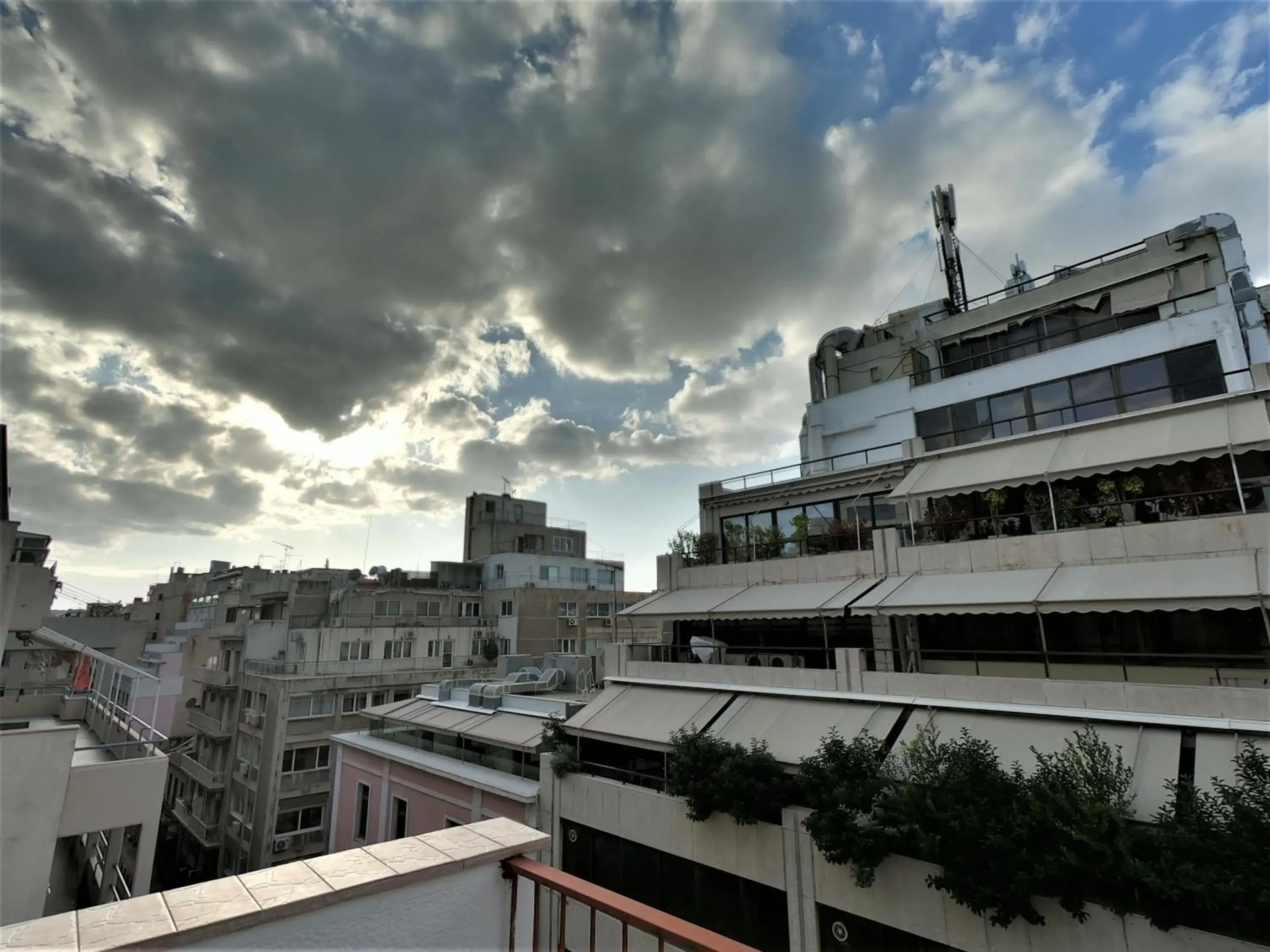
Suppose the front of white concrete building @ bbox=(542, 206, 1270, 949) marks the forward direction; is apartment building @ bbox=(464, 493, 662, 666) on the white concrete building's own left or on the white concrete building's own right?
on the white concrete building's own right

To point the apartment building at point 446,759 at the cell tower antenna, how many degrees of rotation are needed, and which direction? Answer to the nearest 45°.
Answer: approximately 135° to its left

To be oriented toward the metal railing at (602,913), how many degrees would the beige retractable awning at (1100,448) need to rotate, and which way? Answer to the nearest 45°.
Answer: approximately 45° to its left

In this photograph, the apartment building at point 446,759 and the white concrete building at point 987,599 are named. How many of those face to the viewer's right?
0

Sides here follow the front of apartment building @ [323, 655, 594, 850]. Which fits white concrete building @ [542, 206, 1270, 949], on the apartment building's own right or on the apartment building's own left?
on the apartment building's own left

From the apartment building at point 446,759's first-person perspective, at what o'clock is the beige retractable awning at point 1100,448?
The beige retractable awning is roughly at 9 o'clock from the apartment building.

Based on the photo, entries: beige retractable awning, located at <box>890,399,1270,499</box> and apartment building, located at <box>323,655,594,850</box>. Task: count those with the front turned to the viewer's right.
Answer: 0
